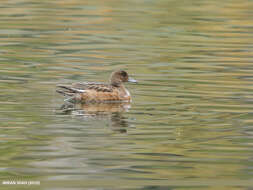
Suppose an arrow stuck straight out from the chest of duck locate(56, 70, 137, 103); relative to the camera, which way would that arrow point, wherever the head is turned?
to the viewer's right
